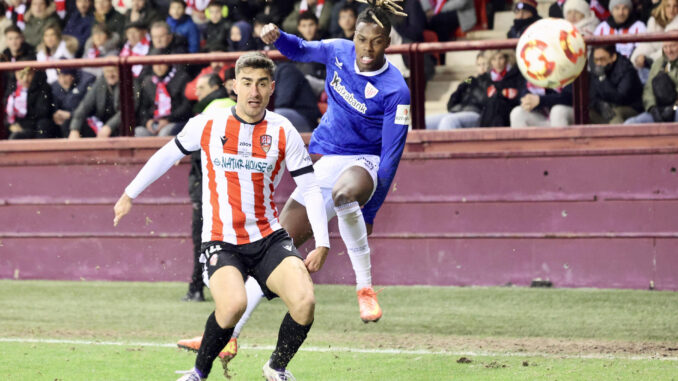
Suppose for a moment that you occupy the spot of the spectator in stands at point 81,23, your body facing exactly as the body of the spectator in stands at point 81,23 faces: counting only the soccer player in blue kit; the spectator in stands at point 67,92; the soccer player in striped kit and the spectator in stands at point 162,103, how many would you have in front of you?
4

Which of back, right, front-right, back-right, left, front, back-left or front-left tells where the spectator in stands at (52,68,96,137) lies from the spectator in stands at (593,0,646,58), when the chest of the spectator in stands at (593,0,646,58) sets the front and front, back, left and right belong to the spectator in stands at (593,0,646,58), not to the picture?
right

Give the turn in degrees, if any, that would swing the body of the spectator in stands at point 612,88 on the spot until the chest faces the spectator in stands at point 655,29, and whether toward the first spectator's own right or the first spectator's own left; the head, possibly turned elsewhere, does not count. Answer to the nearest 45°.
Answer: approximately 180°

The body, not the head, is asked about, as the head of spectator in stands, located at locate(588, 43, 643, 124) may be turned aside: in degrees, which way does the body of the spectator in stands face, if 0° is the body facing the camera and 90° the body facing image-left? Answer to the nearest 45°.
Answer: approximately 45°

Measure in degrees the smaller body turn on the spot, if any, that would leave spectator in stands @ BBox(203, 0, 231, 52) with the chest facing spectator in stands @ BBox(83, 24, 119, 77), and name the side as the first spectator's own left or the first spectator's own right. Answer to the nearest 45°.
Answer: approximately 135° to the first spectator's own right

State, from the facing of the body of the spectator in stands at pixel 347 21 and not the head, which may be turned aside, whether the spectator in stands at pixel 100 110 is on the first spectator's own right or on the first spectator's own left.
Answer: on the first spectator's own right

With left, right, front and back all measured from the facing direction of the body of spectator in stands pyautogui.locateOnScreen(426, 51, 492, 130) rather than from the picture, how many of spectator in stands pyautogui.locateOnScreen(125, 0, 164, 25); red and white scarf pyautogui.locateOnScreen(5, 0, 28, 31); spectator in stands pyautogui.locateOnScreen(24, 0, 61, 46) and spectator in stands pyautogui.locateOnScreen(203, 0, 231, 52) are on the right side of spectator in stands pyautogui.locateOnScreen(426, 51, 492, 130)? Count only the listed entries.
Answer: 4

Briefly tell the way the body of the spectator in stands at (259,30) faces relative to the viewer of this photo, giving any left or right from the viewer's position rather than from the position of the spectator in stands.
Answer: facing the viewer and to the right of the viewer

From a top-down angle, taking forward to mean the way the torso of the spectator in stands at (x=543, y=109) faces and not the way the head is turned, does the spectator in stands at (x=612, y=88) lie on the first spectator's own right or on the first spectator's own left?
on the first spectator's own left

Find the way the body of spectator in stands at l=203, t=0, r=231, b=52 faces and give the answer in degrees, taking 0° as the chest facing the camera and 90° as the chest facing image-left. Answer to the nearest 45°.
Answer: approximately 0°

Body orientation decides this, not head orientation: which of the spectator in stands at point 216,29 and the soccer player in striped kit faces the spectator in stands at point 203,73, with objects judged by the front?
the spectator in stands at point 216,29
